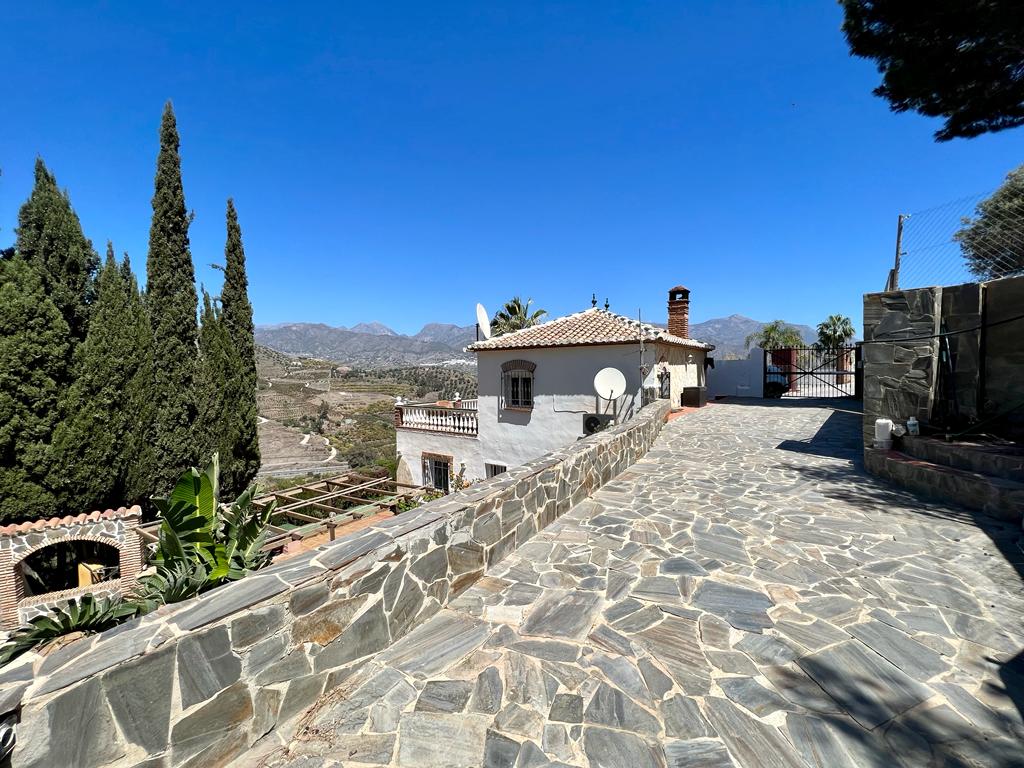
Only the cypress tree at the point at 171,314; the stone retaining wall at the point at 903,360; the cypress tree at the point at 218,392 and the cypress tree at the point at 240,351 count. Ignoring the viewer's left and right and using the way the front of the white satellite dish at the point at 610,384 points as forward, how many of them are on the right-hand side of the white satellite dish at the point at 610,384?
3

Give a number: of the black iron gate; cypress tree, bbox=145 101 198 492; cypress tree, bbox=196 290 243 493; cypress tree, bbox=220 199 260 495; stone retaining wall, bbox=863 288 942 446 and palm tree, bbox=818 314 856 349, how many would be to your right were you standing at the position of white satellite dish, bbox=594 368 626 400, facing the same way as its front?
3

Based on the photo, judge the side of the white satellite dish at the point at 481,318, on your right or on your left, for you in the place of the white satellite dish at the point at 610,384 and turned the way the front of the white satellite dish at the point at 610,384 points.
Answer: on your right

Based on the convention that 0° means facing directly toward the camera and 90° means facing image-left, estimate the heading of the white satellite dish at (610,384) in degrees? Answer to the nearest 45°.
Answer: approximately 0°

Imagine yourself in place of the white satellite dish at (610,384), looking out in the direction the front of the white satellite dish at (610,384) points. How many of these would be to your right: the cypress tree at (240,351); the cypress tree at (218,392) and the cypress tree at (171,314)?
3

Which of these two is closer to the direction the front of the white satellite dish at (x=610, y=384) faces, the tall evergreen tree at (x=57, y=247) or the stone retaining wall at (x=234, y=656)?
the stone retaining wall

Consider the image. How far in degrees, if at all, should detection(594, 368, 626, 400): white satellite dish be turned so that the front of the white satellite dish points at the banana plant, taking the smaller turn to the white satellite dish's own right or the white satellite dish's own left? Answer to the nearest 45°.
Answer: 0° — it already faces it

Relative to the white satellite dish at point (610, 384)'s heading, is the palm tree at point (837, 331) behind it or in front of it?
behind

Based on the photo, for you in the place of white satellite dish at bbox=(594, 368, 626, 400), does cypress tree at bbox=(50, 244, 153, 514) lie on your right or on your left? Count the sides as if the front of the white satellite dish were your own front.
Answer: on your right

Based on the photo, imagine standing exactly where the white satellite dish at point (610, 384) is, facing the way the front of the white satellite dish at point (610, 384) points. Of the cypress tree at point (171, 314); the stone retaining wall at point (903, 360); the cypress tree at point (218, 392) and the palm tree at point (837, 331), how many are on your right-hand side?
2

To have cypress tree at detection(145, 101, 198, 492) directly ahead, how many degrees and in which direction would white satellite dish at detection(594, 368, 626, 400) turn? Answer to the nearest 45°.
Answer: approximately 90° to its right

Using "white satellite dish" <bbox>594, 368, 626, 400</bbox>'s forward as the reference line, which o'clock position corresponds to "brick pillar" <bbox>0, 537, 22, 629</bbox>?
The brick pillar is roughly at 2 o'clock from the white satellite dish.
